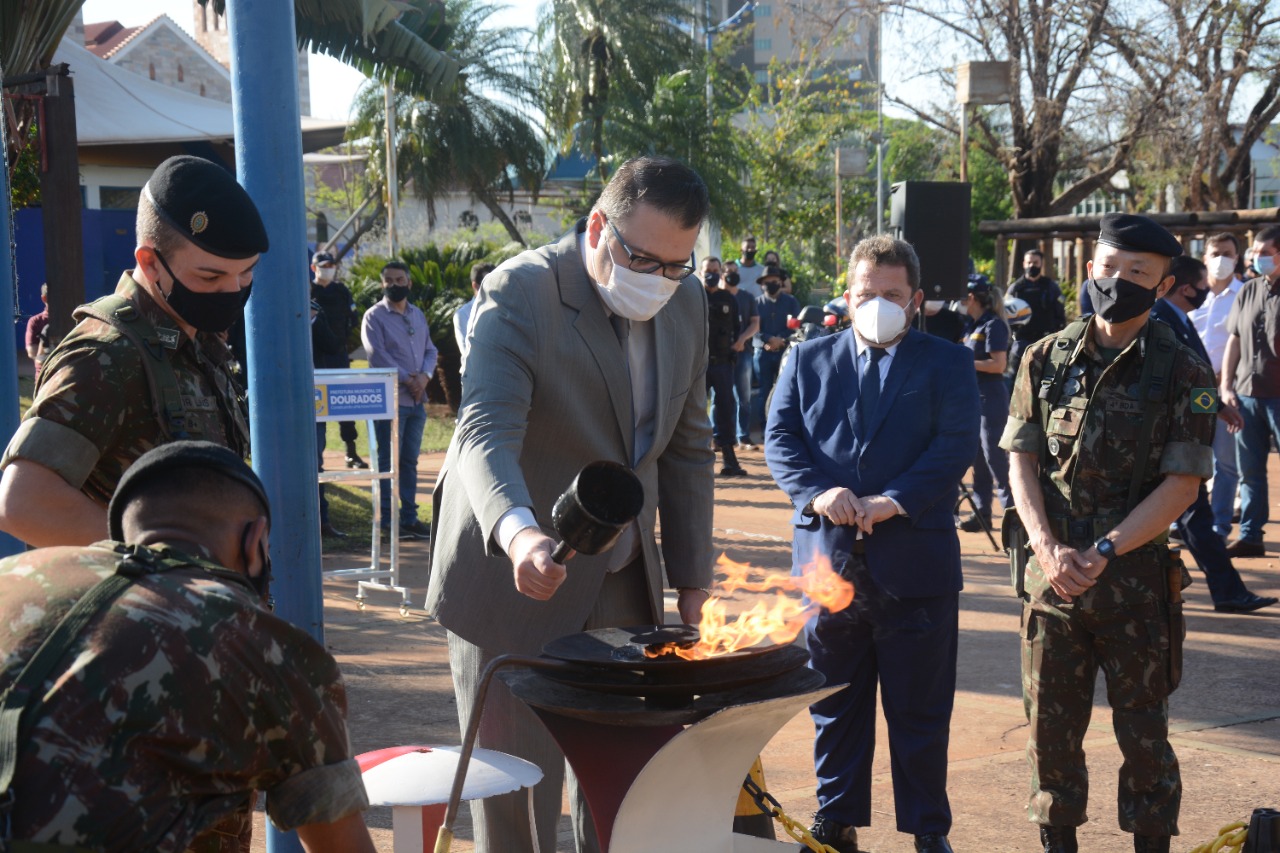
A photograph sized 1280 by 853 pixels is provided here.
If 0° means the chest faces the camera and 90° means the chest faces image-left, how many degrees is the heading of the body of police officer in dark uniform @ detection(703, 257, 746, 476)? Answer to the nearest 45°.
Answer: approximately 0°

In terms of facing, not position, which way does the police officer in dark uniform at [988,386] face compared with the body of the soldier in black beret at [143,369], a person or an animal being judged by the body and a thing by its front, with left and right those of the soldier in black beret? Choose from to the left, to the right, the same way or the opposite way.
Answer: the opposite way

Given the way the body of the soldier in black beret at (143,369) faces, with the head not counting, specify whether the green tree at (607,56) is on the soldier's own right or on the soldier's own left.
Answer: on the soldier's own left

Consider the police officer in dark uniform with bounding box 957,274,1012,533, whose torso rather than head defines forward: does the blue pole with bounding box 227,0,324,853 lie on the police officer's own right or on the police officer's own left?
on the police officer's own left

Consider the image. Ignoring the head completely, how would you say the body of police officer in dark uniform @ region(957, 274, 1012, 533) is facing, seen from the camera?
to the viewer's left

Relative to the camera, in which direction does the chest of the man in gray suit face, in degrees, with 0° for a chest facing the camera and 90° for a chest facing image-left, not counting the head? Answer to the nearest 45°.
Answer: approximately 315°

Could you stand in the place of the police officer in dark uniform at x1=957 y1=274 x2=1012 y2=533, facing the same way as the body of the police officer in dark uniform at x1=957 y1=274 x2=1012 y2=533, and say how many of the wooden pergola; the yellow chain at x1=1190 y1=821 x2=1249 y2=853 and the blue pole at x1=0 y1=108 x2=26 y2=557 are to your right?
1
